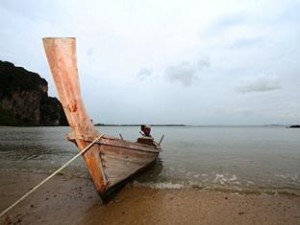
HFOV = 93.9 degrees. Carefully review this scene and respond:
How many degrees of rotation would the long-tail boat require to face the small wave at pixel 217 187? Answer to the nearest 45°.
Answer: approximately 135° to its left

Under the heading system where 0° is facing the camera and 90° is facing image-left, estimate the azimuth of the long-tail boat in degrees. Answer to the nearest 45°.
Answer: approximately 45°

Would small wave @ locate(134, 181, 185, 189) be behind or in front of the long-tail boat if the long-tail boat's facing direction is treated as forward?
behind
